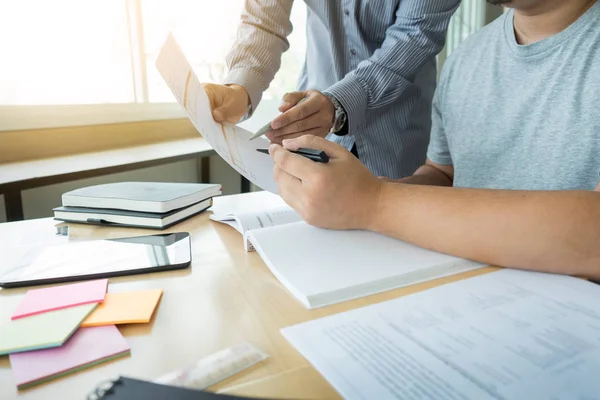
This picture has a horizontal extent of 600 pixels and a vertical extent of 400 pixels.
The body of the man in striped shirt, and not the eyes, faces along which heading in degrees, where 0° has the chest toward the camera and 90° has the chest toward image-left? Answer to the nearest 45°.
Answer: approximately 45°

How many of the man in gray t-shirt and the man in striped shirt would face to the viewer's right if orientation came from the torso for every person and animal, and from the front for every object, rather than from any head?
0

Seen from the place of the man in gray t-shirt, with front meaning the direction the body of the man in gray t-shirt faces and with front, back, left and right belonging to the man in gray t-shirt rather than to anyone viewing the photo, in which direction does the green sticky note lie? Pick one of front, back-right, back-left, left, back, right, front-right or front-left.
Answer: front

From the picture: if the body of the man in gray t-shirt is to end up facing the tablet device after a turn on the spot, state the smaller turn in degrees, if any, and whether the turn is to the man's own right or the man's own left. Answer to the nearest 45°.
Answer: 0° — they already face it

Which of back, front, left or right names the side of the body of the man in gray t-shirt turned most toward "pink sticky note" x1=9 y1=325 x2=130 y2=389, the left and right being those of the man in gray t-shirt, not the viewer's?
front

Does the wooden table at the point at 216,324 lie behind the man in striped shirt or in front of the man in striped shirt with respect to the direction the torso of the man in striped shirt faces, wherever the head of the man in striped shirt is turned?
in front

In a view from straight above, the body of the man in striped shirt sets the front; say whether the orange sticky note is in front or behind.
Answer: in front

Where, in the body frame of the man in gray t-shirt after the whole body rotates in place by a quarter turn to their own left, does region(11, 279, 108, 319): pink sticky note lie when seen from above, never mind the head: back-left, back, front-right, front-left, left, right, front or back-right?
right

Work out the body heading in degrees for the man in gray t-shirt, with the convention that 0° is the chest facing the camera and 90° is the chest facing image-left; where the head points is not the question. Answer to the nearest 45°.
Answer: approximately 45°

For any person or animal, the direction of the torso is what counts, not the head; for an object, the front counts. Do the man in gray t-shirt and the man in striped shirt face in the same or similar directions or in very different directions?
same or similar directions
